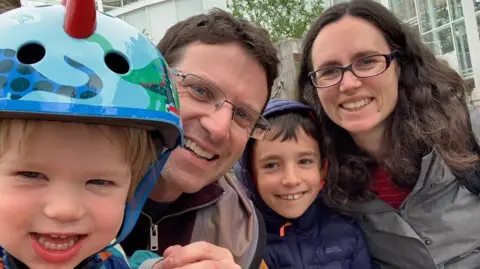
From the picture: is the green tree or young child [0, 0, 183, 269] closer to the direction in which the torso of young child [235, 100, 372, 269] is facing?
the young child

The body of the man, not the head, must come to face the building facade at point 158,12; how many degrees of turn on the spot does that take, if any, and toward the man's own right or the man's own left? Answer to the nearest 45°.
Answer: approximately 180°

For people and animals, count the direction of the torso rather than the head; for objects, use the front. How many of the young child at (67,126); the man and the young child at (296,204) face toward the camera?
3

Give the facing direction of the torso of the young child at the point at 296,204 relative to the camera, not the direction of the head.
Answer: toward the camera

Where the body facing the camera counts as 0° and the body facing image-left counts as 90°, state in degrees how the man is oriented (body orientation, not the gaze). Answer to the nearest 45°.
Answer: approximately 0°

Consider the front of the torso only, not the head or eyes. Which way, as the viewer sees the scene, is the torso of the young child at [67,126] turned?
toward the camera

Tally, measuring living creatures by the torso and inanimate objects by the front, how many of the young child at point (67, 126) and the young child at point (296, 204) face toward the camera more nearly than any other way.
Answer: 2

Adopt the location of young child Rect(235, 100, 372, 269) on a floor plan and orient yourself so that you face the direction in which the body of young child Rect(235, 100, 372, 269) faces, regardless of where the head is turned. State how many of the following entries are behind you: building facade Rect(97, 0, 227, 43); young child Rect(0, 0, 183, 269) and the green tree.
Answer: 2

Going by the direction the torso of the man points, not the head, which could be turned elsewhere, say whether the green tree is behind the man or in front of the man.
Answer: behind

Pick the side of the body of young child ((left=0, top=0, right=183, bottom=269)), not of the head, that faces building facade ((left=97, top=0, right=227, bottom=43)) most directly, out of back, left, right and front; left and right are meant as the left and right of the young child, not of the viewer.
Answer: back
